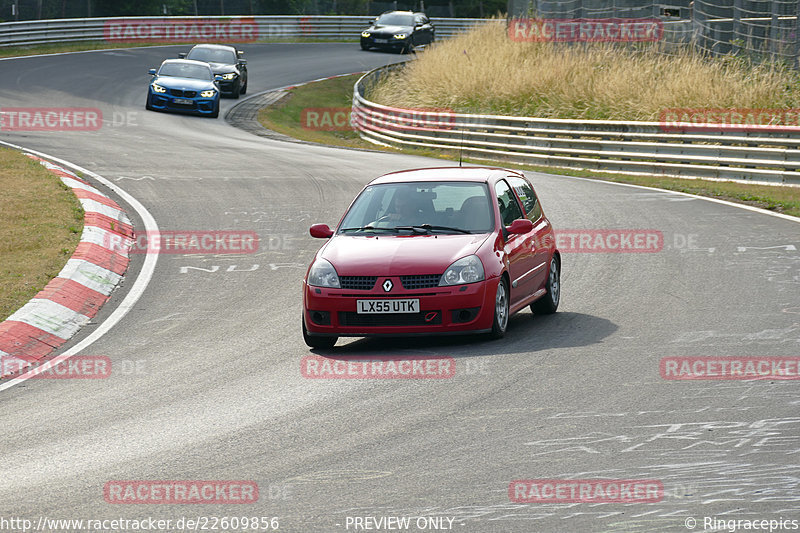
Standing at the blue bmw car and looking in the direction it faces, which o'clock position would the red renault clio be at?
The red renault clio is roughly at 12 o'clock from the blue bmw car.

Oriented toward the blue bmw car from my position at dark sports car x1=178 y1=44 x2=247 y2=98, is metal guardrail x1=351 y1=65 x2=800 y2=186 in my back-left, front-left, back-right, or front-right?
front-left

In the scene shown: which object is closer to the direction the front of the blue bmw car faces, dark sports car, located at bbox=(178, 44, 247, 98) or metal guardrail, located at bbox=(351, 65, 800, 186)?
the metal guardrail

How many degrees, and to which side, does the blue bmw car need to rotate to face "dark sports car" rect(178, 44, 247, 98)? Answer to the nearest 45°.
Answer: approximately 180°

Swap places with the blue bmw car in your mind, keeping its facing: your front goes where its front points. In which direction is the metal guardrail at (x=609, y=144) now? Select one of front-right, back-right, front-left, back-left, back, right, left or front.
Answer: front-left

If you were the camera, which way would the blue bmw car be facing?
facing the viewer

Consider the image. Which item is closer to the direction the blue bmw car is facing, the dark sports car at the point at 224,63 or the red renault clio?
the red renault clio

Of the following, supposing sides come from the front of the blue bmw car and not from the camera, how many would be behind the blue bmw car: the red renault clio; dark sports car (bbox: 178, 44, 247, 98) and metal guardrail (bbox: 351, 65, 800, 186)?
1

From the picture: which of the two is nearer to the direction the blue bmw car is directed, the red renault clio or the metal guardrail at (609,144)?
the red renault clio
